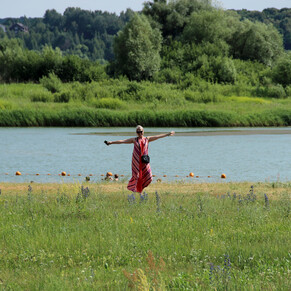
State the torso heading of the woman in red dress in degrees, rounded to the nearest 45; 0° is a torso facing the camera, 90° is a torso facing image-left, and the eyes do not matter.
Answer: approximately 0°
